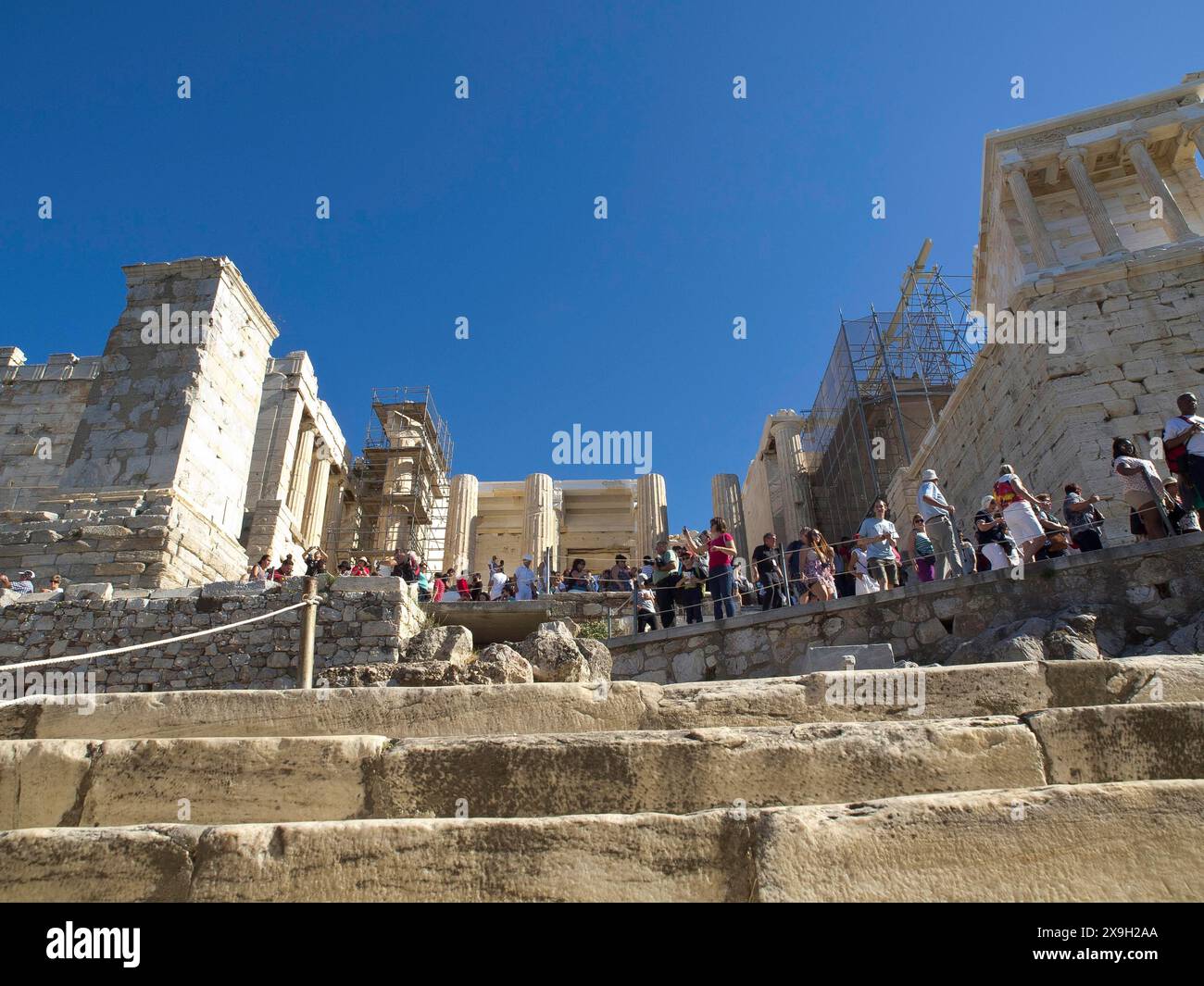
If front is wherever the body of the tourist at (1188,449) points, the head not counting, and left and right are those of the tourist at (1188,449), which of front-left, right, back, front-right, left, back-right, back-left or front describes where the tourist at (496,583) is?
back-right

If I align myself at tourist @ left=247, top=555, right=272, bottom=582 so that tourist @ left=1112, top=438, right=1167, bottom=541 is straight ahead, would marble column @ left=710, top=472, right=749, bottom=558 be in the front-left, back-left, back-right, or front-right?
front-left

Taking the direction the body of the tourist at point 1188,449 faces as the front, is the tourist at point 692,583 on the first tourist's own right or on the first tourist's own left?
on the first tourist's own right

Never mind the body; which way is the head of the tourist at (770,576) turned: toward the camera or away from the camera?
toward the camera

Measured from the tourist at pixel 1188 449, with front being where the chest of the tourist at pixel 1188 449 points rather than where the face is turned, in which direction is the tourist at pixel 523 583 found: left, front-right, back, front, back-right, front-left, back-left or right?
back-right

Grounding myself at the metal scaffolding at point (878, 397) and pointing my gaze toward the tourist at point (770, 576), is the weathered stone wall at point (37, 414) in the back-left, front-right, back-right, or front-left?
front-right

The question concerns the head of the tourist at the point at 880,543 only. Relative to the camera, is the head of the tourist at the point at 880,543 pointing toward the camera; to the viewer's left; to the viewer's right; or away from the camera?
toward the camera

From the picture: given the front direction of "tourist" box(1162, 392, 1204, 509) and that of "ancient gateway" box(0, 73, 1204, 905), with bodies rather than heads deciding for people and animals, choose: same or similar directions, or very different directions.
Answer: same or similar directions

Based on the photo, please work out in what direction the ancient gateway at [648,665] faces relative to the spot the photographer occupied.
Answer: facing the viewer
